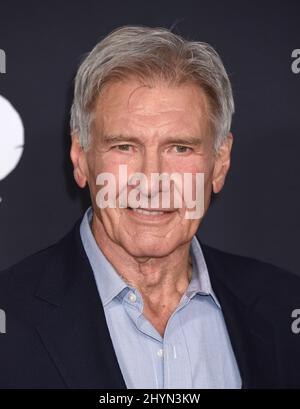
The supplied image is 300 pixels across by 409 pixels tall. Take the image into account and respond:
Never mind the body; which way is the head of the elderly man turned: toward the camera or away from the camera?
toward the camera

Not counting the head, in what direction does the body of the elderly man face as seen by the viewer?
toward the camera
